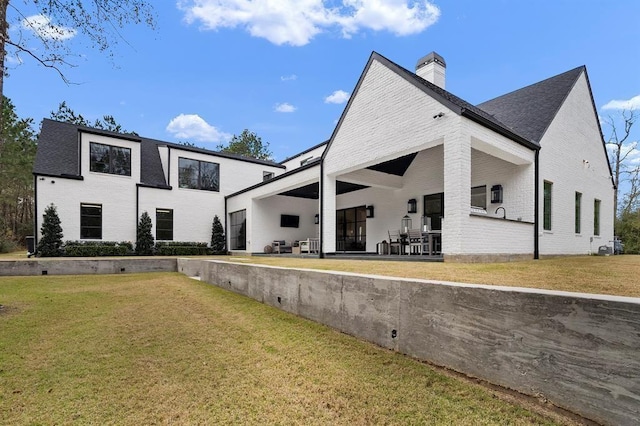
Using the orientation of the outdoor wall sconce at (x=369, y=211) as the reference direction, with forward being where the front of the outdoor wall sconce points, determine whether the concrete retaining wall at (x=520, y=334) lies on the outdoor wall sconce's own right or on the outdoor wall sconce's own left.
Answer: on the outdoor wall sconce's own left

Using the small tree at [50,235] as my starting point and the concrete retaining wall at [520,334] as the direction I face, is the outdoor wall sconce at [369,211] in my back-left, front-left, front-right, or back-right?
front-left

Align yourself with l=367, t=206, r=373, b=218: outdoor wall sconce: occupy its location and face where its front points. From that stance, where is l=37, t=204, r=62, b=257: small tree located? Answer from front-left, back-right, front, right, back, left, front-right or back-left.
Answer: front-right

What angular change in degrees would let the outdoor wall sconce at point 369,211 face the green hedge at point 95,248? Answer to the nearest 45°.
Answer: approximately 45° to its right
